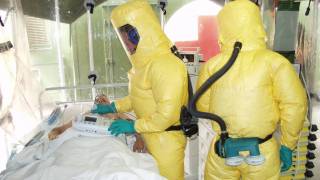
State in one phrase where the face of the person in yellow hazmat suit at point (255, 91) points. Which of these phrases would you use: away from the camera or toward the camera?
away from the camera

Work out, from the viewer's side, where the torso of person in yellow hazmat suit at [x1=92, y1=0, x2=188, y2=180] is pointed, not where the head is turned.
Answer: to the viewer's left

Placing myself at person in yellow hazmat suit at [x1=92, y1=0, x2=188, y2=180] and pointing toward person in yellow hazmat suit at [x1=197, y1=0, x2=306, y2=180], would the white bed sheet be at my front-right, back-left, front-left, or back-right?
back-right

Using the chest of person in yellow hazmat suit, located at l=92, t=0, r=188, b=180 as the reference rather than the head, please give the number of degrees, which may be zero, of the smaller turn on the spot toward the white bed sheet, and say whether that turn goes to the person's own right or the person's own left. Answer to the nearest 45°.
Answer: approximately 45° to the person's own left

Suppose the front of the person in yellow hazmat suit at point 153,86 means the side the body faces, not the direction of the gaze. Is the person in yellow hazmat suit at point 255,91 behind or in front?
behind

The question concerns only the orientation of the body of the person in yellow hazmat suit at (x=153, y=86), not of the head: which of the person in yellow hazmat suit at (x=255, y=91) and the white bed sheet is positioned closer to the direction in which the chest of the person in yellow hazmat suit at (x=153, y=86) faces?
the white bed sheet

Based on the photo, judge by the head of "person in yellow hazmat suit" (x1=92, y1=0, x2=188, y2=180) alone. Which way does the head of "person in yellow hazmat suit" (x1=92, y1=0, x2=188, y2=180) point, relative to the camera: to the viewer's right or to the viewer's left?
to the viewer's left
